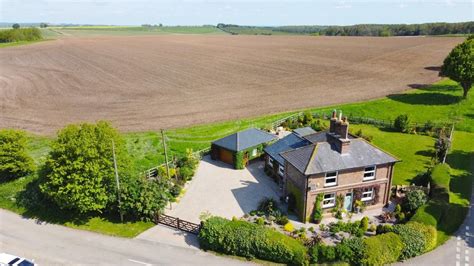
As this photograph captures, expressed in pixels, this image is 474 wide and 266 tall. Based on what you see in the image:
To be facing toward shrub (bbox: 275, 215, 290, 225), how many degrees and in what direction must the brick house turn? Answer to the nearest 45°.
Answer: approximately 90° to its right

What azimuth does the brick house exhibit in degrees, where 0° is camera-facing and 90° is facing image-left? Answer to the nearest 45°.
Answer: approximately 315°

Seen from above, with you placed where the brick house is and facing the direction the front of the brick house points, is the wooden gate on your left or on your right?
on your right

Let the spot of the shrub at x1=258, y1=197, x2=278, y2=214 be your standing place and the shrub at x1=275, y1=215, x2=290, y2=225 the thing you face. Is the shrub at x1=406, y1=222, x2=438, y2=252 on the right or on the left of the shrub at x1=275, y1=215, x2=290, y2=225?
left

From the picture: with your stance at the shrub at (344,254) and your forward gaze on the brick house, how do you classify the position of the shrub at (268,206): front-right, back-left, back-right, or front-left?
front-left

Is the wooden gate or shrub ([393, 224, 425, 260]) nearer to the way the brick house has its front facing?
the shrub

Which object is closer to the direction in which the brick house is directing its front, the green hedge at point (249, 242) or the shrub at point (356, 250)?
the shrub

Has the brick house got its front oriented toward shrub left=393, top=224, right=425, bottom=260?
yes

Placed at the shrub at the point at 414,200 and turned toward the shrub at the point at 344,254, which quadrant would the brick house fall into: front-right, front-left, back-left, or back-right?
front-right

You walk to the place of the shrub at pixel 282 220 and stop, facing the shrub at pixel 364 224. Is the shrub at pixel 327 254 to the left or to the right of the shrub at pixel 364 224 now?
right

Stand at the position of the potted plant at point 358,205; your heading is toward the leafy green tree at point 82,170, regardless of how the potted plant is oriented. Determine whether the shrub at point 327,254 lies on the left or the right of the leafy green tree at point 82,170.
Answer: left

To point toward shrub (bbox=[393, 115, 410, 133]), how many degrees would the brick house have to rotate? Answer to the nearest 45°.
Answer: approximately 135° to its left

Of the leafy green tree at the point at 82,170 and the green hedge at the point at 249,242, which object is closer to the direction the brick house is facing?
the green hedge

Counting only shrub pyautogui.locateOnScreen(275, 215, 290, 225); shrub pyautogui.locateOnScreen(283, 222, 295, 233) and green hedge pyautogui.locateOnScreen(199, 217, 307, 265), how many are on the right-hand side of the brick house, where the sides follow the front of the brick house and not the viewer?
3

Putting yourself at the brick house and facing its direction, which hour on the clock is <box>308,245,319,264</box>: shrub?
The shrub is roughly at 2 o'clock from the brick house.

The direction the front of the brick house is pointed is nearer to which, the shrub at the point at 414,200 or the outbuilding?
the shrub

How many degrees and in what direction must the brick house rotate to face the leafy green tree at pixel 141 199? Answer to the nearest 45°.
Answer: approximately 135° to its right

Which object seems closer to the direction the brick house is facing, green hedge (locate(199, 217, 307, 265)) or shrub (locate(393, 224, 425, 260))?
the shrub
